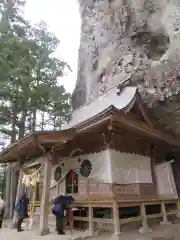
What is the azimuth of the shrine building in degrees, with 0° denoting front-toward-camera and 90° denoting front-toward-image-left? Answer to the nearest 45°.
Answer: approximately 45°
